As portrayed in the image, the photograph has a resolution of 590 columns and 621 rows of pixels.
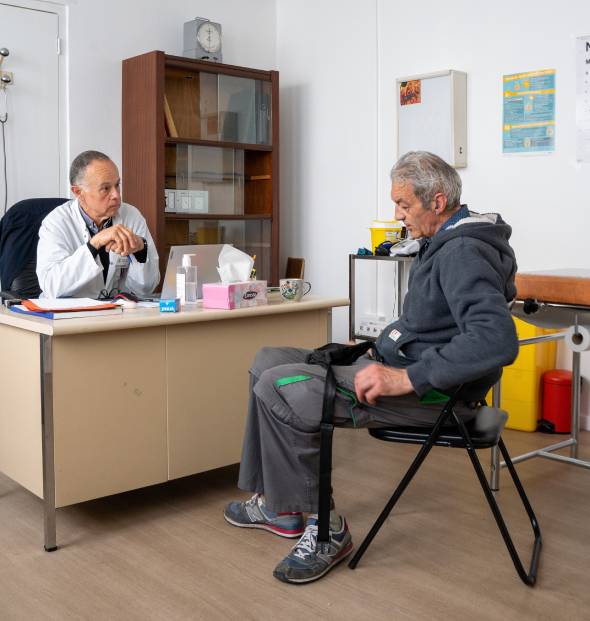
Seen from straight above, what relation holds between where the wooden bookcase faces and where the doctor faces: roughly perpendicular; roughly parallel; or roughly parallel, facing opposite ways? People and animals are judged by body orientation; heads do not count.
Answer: roughly parallel

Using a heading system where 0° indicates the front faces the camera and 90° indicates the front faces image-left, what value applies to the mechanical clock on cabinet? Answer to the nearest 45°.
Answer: approximately 315°

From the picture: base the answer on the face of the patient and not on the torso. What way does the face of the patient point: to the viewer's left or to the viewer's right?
to the viewer's left

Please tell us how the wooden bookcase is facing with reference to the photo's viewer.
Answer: facing the viewer and to the right of the viewer

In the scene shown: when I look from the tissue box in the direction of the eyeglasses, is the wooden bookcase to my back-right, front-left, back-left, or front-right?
front-right

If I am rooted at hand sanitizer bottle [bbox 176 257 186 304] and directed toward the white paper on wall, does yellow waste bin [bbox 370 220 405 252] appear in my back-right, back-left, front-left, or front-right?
front-left

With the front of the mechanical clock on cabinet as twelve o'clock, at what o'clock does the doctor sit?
The doctor is roughly at 2 o'clock from the mechanical clock on cabinet.

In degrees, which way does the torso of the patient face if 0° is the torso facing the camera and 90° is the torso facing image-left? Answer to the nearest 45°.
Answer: approximately 90°

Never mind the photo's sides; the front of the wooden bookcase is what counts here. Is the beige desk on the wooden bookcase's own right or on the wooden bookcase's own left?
on the wooden bookcase's own right
